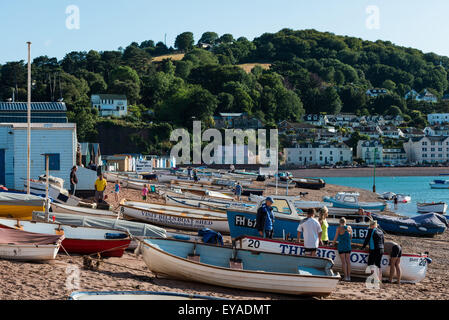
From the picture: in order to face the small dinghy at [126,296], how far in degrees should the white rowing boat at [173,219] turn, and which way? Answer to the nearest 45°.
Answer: approximately 90° to its left

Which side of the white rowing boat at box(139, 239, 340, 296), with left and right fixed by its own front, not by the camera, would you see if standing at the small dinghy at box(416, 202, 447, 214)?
right

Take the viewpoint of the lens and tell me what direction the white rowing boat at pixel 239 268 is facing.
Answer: facing to the left of the viewer

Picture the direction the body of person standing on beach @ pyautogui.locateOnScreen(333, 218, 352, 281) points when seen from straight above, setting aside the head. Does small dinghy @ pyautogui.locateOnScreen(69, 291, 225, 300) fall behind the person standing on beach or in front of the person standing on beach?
behind

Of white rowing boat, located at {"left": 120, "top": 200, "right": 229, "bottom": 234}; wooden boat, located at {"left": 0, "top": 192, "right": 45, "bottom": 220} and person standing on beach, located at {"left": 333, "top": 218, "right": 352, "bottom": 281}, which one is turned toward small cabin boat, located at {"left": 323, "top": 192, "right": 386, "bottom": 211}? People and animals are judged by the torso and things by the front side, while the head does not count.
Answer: the person standing on beach

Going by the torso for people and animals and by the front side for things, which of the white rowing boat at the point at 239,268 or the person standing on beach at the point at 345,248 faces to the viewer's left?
the white rowing boat

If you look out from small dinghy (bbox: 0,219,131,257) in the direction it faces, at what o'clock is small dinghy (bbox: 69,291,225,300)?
small dinghy (bbox: 69,291,225,300) is roughly at 3 o'clock from small dinghy (bbox: 0,219,131,257).
